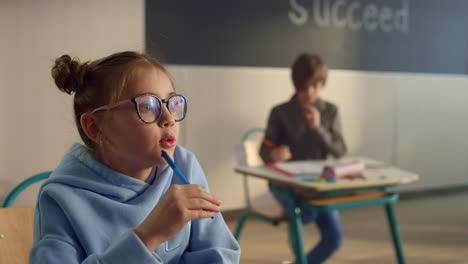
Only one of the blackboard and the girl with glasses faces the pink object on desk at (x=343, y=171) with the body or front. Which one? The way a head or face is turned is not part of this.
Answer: the blackboard

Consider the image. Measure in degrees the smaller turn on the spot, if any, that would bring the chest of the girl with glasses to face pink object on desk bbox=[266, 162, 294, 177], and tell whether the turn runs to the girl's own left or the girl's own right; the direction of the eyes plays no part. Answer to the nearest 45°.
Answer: approximately 90° to the girl's own left

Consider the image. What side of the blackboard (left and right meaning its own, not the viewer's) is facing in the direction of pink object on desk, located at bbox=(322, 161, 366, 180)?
front

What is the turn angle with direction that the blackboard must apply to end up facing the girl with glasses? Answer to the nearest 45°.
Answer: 0° — it already faces them

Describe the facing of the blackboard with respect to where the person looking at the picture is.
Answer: facing the viewer

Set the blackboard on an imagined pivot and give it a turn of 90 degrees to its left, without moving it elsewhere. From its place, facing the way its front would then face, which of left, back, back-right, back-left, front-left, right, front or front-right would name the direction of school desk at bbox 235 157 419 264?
right

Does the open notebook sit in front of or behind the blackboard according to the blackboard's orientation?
in front

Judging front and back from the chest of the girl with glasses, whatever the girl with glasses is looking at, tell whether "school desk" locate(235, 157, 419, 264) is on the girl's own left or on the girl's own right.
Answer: on the girl's own left

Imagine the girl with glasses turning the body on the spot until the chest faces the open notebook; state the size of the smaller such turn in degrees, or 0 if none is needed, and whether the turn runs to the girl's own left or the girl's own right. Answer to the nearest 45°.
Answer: approximately 90° to the girl's own left

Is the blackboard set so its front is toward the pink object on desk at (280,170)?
yes

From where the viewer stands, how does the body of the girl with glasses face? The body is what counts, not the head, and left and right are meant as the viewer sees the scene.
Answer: facing the viewer and to the right of the viewer

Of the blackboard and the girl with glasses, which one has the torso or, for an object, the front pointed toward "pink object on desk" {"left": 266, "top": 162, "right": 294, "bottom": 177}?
the blackboard

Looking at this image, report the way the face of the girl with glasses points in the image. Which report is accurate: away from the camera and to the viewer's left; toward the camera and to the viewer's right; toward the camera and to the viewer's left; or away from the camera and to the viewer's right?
toward the camera and to the viewer's right

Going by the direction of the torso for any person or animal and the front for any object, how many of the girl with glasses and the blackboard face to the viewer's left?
0
